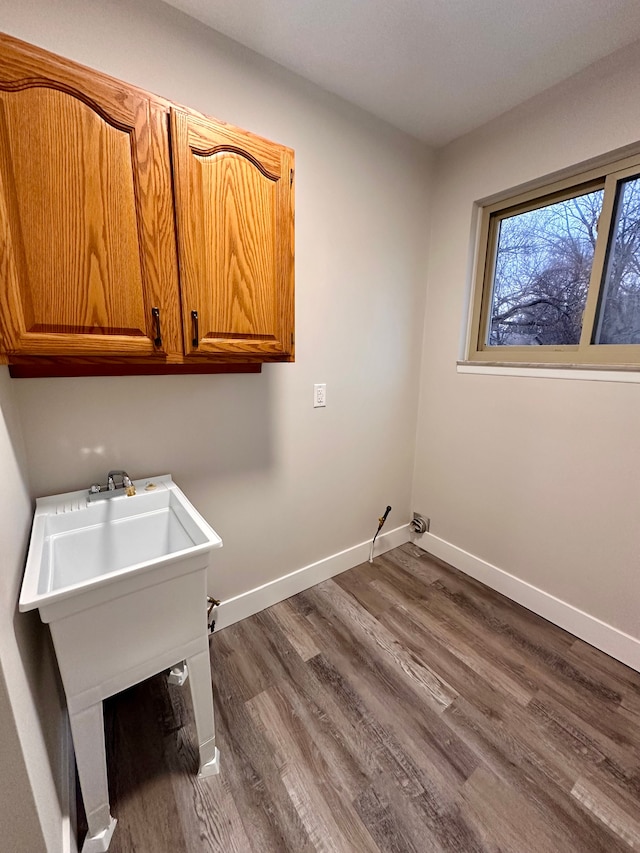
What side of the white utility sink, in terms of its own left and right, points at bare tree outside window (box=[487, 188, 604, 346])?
left

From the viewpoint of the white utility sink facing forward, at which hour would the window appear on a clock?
The window is roughly at 9 o'clock from the white utility sink.

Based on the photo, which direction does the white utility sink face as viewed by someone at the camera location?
facing the viewer

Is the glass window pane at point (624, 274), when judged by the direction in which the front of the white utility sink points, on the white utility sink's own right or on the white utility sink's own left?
on the white utility sink's own left
